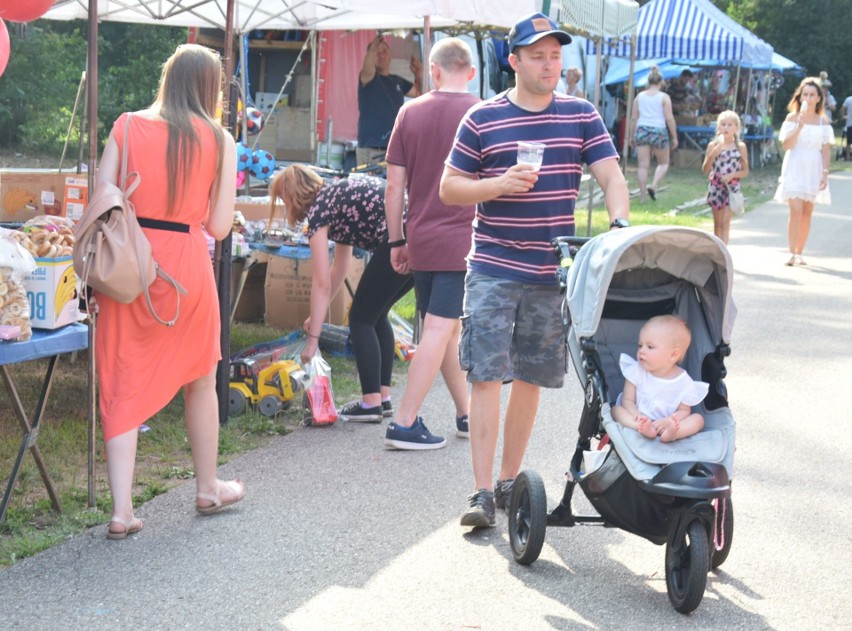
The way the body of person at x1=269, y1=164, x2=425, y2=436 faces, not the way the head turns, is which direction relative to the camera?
to the viewer's left

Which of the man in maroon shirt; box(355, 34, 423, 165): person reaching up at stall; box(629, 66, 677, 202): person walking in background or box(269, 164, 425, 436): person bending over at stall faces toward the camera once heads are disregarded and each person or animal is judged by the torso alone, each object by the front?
box(355, 34, 423, 165): person reaching up at stall

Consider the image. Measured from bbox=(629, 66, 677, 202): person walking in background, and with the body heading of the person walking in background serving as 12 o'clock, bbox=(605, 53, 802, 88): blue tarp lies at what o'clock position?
The blue tarp is roughly at 12 o'clock from the person walking in background.

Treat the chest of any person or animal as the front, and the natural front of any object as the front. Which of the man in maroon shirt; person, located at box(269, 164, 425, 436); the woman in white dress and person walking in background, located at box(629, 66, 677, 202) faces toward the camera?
the woman in white dress

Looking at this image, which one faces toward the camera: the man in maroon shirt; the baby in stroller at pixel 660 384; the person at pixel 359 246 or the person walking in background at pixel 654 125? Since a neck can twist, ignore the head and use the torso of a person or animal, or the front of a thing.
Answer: the baby in stroller

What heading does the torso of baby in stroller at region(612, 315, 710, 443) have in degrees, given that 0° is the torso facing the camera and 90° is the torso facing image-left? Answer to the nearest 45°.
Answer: approximately 0°

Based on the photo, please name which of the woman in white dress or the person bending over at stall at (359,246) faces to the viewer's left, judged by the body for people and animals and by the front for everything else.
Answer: the person bending over at stall

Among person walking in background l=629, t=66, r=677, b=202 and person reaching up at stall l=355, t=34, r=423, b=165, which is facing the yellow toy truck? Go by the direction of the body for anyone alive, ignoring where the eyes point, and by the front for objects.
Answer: person reaching up at stall l=355, t=34, r=423, b=165

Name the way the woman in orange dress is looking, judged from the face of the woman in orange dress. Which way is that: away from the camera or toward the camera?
away from the camera

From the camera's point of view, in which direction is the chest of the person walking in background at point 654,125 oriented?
away from the camera
